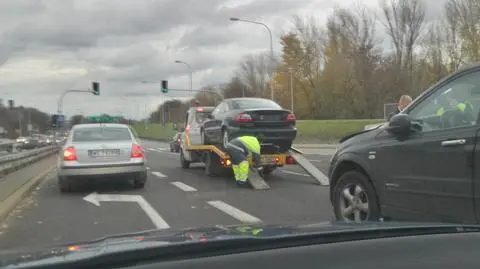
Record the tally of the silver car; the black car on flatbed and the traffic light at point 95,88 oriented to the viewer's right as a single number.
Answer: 0

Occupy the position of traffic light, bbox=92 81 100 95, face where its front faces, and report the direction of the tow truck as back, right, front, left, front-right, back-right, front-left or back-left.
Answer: front

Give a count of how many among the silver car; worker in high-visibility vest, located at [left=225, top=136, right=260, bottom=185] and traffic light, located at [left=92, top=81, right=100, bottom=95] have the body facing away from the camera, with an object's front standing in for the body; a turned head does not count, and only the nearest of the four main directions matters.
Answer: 1

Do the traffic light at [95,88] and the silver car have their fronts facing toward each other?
yes

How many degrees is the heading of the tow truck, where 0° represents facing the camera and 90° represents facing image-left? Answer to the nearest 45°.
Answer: approximately 135°

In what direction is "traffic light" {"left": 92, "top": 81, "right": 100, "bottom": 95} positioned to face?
toward the camera

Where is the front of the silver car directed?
away from the camera

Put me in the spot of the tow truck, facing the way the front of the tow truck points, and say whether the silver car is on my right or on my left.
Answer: on my left

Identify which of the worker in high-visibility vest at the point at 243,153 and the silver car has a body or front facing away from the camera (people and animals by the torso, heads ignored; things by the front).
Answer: the silver car

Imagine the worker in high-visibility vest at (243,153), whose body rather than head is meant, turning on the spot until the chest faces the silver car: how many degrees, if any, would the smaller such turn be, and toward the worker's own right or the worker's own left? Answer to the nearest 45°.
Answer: approximately 180°

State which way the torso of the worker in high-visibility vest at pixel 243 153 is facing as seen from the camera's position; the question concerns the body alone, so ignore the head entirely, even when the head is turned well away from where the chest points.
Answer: to the viewer's right

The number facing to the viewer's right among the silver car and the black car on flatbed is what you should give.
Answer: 0
